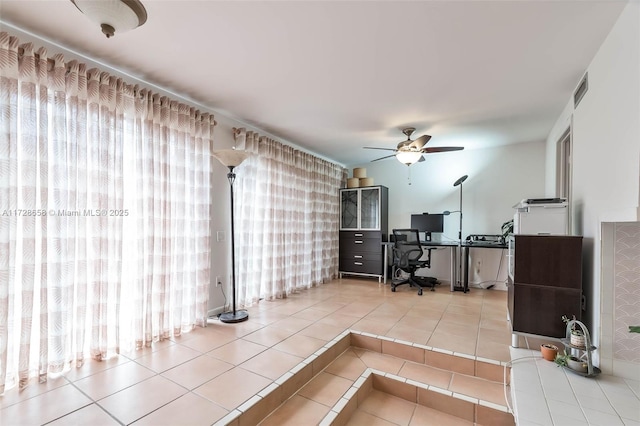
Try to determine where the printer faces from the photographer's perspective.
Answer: facing to the left of the viewer

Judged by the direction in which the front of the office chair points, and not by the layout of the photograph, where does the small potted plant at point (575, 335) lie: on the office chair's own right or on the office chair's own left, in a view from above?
on the office chair's own right

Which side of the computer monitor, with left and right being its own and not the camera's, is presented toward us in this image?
front

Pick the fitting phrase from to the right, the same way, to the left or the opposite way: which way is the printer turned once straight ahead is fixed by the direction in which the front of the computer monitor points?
to the right

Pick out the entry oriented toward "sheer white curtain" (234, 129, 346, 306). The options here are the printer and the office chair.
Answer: the printer

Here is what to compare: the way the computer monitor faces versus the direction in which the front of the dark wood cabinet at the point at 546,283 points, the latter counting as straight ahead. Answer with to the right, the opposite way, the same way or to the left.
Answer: to the left

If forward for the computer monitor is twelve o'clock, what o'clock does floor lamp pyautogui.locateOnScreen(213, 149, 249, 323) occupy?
The floor lamp is roughly at 1 o'clock from the computer monitor.

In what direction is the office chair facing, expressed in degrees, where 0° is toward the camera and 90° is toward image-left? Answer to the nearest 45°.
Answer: approximately 225°

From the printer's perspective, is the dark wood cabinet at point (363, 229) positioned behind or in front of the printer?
in front

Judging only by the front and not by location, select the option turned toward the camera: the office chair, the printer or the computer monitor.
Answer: the computer monitor

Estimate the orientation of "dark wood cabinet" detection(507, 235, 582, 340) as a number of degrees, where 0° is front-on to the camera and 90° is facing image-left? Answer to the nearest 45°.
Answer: approximately 90°

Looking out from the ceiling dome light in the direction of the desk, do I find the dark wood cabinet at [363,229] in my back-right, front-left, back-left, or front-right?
front-left

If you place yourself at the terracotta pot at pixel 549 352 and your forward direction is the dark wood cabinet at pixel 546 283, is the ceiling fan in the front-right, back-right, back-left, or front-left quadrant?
front-left

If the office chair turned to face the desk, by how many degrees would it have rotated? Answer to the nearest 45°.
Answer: approximately 45° to its right

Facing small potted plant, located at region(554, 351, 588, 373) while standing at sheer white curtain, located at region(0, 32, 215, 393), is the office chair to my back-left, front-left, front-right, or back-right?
front-left
